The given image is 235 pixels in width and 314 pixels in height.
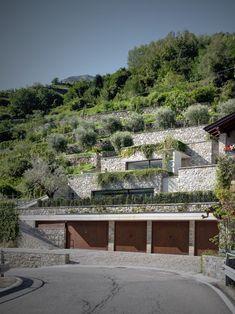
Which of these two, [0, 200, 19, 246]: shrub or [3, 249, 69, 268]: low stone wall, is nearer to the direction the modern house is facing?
the low stone wall

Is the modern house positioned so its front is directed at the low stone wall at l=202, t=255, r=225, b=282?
yes

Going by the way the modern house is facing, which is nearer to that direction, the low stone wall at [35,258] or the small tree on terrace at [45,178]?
the low stone wall

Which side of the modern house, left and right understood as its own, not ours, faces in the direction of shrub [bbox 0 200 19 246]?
right

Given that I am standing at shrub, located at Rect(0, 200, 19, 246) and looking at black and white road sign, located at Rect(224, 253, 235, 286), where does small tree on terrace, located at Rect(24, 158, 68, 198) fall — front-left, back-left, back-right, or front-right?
back-left

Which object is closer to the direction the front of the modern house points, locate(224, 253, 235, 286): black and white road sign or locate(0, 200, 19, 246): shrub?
the black and white road sign

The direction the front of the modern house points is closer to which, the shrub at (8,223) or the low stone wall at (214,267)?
the low stone wall

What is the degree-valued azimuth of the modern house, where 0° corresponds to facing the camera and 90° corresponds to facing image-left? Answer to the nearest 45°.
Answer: approximately 0°

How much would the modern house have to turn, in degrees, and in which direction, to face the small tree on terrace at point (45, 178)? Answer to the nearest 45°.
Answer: approximately 135° to its right
